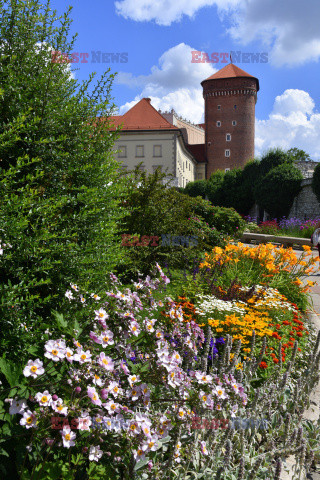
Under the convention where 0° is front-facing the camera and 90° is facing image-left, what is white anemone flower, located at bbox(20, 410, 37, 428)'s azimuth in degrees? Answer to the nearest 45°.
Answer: approximately 0°

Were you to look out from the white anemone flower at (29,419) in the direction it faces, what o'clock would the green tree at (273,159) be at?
The green tree is roughly at 7 o'clock from the white anemone flower.

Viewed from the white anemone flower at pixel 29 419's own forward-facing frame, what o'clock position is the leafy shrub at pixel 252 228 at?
The leafy shrub is roughly at 7 o'clock from the white anemone flower.

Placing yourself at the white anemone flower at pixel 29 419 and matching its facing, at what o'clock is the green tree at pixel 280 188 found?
The green tree is roughly at 7 o'clock from the white anemone flower.

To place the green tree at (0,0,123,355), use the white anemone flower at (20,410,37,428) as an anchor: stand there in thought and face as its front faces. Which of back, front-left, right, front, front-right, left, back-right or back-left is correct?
back
